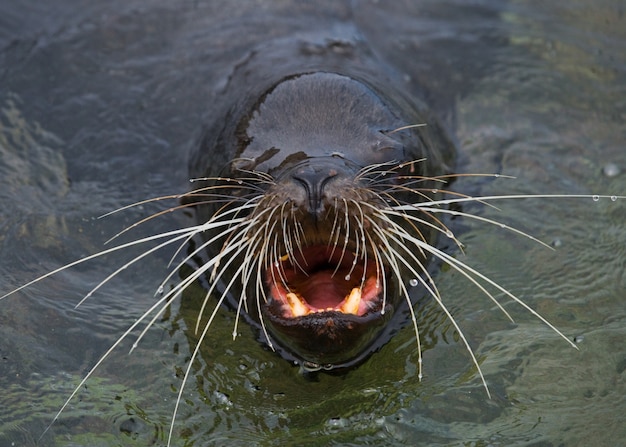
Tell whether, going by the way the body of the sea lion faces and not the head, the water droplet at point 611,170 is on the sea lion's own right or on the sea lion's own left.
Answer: on the sea lion's own left

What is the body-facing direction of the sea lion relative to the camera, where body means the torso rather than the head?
toward the camera
